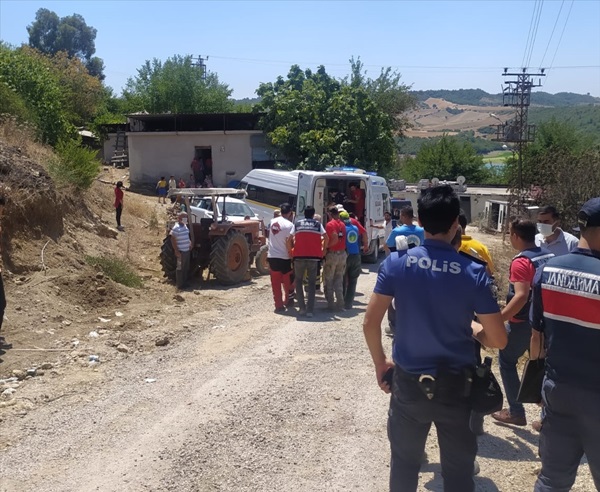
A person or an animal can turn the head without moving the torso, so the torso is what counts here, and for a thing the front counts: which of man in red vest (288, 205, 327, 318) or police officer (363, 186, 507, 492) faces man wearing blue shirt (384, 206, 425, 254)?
the police officer

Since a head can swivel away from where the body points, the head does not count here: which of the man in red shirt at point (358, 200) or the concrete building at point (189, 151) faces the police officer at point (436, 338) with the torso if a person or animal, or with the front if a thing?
the concrete building

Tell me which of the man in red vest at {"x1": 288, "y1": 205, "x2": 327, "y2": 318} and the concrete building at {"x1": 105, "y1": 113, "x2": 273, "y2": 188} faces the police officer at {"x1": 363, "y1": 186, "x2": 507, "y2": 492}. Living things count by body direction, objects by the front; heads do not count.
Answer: the concrete building

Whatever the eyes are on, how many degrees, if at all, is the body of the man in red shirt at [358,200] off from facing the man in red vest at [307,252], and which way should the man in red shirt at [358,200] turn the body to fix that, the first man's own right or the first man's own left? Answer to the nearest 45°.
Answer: approximately 90° to the first man's own left

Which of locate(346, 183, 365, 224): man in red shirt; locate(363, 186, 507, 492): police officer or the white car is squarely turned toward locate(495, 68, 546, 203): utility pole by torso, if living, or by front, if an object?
the police officer

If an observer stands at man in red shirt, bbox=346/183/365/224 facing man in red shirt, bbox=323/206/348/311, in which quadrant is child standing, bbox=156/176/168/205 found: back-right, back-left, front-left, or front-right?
back-right

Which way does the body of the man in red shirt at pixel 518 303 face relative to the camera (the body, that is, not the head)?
to the viewer's left

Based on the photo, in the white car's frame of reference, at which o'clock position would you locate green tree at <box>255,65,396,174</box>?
The green tree is roughly at 8 o'clock from the white car.

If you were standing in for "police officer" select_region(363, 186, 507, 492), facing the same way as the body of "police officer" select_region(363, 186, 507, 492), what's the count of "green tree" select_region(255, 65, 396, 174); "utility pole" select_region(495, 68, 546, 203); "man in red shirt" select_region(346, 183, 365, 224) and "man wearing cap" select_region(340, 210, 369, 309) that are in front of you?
4

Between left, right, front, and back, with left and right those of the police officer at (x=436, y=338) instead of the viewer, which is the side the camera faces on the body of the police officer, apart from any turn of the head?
back

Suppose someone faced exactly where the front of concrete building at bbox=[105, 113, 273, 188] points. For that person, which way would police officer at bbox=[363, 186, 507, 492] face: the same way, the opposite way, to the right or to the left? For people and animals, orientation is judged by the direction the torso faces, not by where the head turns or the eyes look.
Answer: the opposite way

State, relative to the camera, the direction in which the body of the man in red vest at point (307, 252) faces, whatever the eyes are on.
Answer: away from the camera
